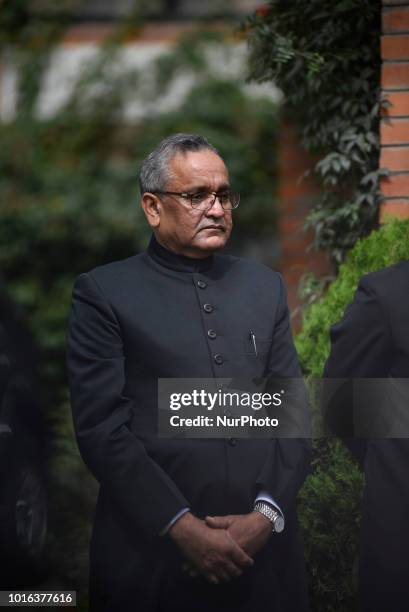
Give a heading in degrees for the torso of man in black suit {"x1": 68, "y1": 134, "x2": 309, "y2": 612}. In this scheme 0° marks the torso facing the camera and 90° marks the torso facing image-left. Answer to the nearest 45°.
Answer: approximately 315°

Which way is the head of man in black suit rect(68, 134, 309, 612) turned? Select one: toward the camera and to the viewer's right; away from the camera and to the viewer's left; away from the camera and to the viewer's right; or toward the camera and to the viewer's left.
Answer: toward the camera and to the viewer's right

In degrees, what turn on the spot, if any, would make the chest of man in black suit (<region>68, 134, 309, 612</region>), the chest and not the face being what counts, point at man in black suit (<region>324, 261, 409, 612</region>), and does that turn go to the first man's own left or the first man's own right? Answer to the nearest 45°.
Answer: approximately 45° to the first man's own left
